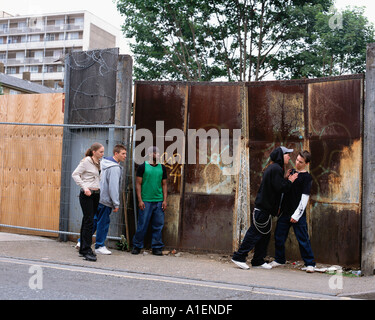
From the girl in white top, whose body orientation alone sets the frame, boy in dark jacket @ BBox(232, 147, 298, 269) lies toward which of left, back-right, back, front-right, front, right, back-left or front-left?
front-left

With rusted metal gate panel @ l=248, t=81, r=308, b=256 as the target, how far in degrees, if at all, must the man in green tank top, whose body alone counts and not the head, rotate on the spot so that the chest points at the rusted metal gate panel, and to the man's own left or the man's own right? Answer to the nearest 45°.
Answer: approximately 90° to the man's own left

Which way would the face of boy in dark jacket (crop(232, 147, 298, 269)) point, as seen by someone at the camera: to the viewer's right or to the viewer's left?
to the viewer's right

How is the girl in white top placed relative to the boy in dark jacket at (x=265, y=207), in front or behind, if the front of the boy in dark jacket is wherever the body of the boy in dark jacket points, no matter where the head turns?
behind

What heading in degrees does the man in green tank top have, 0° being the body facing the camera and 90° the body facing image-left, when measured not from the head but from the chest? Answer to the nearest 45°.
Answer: approximately 0°

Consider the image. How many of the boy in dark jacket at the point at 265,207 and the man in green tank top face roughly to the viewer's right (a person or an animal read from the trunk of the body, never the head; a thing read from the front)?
1

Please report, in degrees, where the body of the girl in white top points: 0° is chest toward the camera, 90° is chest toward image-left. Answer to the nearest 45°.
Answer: approximately 315°

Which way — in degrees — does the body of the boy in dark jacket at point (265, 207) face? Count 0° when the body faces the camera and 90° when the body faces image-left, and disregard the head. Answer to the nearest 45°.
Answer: approximately 270°

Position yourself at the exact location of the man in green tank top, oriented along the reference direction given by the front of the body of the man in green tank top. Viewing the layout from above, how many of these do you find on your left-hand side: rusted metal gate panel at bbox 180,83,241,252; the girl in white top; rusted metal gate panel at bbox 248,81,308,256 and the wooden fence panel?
2

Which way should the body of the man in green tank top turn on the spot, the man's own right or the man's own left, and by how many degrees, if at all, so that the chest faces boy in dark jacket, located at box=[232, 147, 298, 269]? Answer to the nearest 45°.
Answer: approximately 45° to the man's own left

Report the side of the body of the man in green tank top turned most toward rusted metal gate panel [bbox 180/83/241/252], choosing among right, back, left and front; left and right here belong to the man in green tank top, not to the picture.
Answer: left

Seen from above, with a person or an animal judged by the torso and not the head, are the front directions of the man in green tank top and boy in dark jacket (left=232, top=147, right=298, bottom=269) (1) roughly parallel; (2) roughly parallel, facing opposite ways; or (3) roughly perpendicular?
roughly perpendicular
